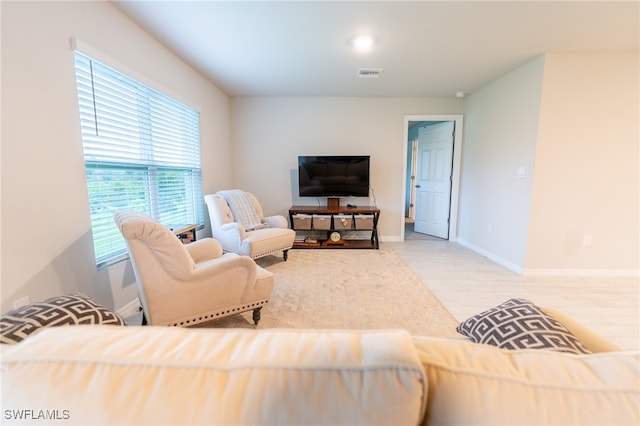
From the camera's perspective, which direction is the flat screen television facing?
toward the camera

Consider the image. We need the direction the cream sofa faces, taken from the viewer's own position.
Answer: facing away from the viewer

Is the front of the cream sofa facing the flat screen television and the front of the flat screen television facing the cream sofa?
yes

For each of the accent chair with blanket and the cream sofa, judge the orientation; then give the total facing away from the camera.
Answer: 1

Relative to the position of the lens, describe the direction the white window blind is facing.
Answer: facing the viewer and to the right of the viewer

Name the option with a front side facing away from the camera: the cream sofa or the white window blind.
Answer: the cream sofa

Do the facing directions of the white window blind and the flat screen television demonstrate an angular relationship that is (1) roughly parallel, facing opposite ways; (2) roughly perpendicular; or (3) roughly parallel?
roughly perpendicular

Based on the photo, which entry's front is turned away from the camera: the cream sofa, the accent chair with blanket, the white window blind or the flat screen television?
the cream sofa

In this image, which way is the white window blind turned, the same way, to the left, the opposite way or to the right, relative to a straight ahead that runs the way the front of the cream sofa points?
to the right

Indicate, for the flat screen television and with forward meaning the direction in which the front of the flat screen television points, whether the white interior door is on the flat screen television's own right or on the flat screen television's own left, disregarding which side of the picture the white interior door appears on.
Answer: on the flat screen television's own left

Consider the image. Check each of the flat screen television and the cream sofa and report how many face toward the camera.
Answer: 1

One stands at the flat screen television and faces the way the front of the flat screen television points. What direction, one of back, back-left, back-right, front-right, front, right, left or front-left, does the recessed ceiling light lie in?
front

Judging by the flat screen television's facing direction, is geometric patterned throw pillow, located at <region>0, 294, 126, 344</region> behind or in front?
in front

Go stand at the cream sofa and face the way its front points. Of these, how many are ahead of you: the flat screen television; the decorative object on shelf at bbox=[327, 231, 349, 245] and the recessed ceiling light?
3

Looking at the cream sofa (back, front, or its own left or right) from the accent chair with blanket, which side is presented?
front

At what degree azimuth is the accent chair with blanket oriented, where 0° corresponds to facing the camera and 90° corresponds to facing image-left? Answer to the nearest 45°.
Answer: approximately 315°

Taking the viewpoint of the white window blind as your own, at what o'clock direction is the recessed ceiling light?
The recessed ceiling light is roughly at 11 o'clock from the white window blind.

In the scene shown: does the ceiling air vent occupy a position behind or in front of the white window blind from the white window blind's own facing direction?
in front

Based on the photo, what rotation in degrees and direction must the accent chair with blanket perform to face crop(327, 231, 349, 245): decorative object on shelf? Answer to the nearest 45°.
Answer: approximately 90° to its left
